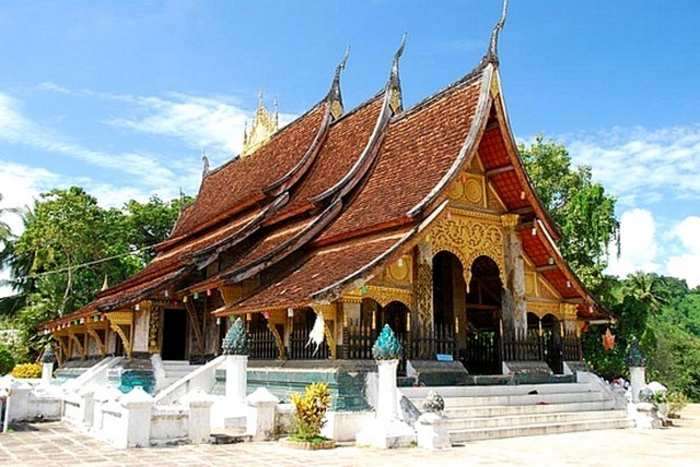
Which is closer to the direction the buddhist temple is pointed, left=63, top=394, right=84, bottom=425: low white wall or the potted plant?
the potted plant

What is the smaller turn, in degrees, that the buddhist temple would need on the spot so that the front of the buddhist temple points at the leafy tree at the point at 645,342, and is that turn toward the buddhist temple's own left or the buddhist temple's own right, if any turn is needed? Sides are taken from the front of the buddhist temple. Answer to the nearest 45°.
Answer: approximately 90° to the buddhist temple's own left

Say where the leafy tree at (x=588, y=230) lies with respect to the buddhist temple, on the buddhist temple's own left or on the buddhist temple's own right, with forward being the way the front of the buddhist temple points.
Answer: on the buddhist temple's own left

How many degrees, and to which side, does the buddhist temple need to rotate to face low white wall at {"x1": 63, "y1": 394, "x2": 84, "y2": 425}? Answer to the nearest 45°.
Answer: approximately 135° to its right

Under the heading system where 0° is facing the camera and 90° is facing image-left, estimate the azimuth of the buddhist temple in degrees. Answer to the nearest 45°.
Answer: approximately 315°

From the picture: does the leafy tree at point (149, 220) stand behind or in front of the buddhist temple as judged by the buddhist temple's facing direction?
behind

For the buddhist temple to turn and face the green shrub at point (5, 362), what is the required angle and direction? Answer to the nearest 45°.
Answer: approximately 180°

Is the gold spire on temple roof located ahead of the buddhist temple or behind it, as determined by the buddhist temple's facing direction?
behind

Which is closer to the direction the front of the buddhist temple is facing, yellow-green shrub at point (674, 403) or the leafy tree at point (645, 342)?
the yellow-green shrub
